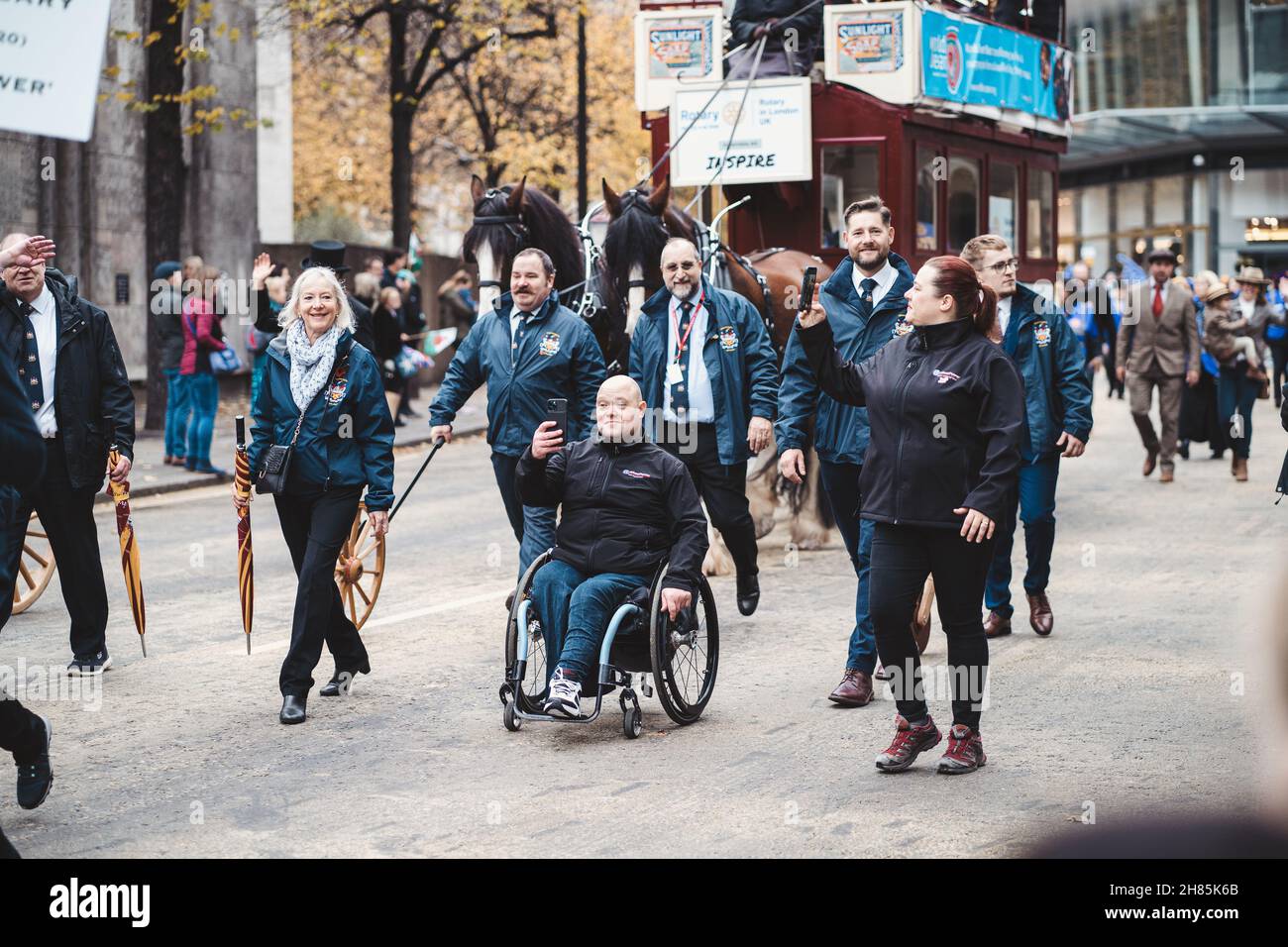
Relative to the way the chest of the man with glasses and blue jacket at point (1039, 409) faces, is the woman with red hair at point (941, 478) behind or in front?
in front

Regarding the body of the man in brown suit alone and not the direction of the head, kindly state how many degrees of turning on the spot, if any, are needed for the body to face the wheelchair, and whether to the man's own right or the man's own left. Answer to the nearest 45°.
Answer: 0° — they already face it

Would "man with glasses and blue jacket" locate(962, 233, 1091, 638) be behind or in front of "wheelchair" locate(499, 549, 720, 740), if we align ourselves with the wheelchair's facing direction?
behind

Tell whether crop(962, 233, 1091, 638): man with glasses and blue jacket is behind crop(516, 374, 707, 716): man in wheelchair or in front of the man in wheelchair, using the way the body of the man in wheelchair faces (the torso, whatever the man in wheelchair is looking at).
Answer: behind

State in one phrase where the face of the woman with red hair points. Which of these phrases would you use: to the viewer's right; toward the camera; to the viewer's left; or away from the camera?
to the viewer's left

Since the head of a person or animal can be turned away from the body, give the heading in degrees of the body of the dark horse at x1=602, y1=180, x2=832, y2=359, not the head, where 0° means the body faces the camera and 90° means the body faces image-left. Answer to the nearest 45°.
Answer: approximately 45°

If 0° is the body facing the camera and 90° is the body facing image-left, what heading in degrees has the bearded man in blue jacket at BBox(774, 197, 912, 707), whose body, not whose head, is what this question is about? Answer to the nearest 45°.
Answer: approximately 0°
